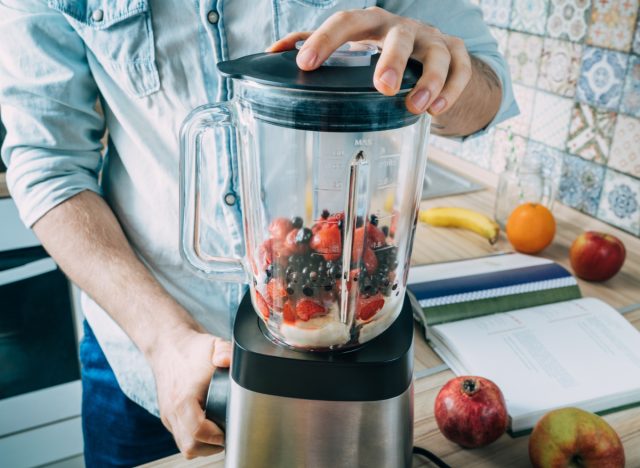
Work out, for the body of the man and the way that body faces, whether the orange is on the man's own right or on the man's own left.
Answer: on the man's own left

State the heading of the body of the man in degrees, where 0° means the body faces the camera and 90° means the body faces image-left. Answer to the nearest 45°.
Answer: approximately 0°

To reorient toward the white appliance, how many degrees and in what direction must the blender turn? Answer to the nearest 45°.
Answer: approximately 45° to its right
